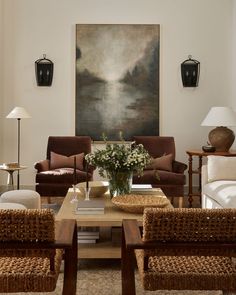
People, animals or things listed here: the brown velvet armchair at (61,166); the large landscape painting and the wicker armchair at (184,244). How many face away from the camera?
1

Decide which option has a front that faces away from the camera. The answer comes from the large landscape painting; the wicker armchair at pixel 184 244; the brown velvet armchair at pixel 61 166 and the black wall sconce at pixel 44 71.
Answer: the wicker armchair

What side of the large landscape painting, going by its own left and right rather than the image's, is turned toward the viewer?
front

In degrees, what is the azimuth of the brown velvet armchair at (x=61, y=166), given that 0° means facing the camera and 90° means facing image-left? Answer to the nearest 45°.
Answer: approximately 0°

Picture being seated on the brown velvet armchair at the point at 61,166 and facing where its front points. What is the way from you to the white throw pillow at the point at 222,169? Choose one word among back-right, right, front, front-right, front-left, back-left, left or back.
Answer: front-left

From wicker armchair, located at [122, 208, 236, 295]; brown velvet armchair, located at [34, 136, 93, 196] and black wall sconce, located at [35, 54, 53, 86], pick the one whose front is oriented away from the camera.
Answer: the wicker armchair

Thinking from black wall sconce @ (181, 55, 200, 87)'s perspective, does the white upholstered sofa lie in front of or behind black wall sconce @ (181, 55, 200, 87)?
in front

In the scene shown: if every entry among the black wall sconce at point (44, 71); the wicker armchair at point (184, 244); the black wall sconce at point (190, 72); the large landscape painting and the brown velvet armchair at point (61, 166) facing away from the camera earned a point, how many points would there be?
1

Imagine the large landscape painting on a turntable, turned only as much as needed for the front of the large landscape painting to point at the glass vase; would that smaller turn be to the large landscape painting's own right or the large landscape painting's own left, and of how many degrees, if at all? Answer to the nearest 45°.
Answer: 0° — it already faces it

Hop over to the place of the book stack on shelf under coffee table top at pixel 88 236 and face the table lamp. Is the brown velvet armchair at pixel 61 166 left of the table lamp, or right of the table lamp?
left

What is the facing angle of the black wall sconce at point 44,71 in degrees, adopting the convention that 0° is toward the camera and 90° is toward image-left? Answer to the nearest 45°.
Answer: approximately 0°

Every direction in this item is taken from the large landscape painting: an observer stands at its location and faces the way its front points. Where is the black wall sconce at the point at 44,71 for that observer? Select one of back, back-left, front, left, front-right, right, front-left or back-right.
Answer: right

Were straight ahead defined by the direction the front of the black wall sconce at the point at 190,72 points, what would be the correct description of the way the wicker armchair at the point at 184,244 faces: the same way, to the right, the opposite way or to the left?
the opposite way

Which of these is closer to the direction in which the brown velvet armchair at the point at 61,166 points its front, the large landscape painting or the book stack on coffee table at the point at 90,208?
the book stack on coffee table

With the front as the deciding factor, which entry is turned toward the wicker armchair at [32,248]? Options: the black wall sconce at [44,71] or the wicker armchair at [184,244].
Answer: the black wall sconce

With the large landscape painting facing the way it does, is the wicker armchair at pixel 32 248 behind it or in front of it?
in front

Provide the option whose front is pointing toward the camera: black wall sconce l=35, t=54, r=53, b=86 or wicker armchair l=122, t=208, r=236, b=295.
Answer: the black wall sconce
